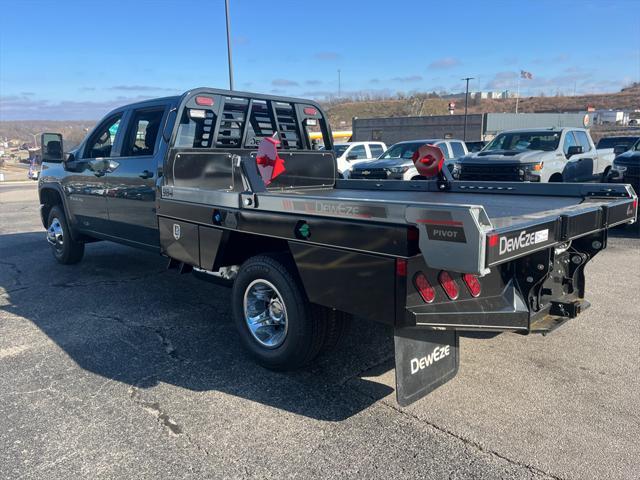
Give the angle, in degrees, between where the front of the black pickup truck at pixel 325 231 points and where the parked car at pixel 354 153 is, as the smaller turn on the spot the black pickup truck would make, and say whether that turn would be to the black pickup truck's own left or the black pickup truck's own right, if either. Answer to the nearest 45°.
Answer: approximately 45° to the black pickup truck's own right

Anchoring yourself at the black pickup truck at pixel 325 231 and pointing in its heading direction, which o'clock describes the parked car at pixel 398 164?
The parked car is roughly at 2 o'clock from the black pickup truck.

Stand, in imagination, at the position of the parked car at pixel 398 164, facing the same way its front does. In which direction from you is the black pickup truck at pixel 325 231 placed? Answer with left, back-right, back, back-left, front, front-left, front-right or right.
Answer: front-left

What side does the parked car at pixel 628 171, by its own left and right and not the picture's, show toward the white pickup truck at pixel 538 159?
right

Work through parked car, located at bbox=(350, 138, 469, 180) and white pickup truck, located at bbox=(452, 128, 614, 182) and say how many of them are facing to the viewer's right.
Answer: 0

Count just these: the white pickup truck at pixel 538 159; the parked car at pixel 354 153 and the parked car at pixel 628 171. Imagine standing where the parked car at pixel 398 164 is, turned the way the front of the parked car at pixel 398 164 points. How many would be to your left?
2

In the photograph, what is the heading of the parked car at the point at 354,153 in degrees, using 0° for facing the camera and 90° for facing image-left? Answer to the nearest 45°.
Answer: approximately 45°

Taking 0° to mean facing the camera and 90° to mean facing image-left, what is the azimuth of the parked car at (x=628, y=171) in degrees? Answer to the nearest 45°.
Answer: approximately 45°

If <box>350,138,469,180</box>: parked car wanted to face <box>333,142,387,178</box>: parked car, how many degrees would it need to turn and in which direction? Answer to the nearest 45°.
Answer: approximately 135° to its right

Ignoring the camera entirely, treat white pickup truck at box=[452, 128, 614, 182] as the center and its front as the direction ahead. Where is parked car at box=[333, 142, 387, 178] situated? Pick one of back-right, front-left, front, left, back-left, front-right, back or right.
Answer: right

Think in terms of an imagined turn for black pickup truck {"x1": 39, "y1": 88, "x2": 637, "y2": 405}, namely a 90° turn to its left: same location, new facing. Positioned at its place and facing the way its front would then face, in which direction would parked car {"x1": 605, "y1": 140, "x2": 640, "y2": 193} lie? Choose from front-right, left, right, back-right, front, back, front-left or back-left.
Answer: back

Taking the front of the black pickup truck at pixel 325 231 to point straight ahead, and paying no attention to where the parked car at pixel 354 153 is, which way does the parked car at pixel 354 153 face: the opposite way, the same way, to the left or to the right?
to the left

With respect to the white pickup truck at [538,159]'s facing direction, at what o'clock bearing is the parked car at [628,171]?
The parked car is roughly at 9 o'clock from the white pickup truck.

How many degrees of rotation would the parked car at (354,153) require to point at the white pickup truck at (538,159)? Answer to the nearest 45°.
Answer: approximately 90° to its left

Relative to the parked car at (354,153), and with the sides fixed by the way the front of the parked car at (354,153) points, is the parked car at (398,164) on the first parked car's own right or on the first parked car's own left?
on the first parked car's own left
